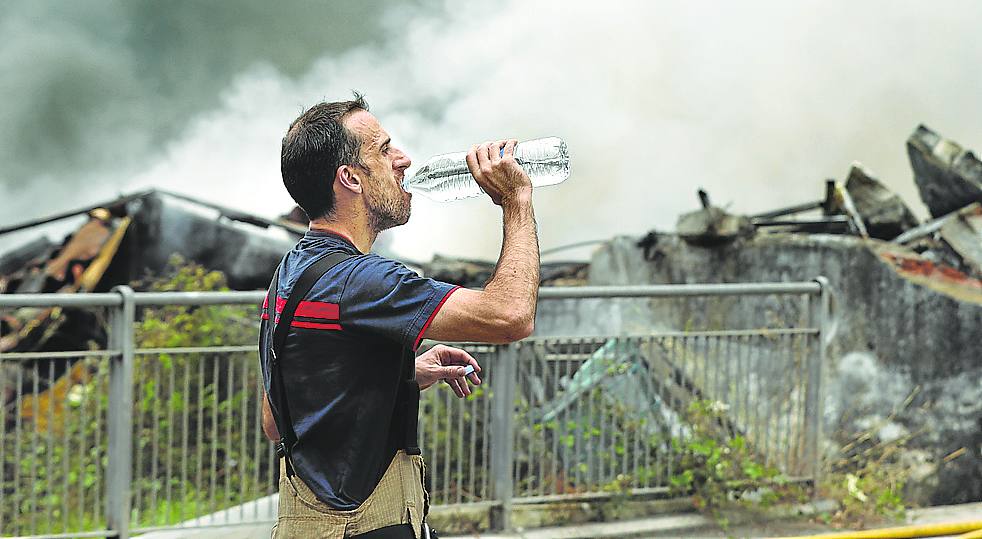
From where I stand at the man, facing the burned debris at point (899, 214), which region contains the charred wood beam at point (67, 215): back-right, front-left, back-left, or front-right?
front-left

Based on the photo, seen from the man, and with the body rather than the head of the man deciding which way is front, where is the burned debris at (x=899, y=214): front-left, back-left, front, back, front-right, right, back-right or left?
front-left

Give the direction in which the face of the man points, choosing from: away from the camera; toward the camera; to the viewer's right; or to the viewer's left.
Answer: to the viewer's right

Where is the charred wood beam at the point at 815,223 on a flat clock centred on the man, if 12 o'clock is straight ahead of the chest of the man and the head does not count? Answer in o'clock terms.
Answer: The charred wood beam is roughly at 10 o'clock from the man.

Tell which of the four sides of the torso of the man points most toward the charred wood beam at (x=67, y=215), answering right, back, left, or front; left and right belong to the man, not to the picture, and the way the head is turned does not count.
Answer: left

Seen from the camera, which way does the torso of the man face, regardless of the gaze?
to the viewer's right

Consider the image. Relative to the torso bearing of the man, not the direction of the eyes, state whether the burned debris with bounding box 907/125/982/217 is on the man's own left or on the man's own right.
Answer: on the man's own left

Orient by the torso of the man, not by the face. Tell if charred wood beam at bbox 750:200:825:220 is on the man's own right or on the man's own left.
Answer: on the man's own left

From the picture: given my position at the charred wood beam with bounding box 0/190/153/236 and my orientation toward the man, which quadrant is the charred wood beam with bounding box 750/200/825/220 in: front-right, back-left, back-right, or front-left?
front-left

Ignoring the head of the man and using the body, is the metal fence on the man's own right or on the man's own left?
on the man's own left
